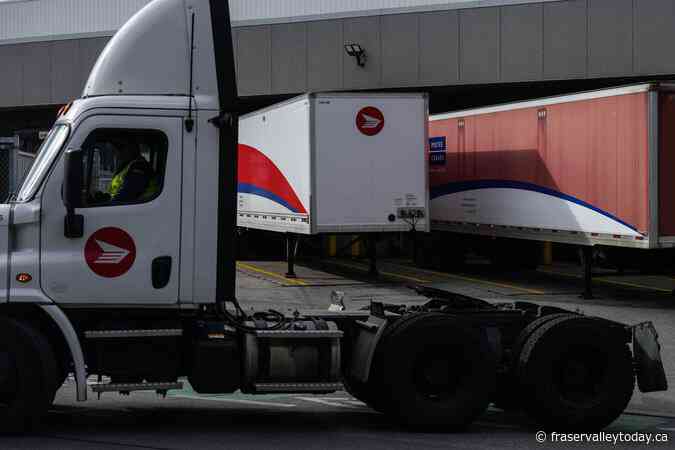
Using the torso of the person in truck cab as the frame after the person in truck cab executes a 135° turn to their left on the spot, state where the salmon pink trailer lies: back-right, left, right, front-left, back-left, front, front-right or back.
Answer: left

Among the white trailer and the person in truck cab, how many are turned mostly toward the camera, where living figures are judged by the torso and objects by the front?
1

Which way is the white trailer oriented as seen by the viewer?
toward the camera

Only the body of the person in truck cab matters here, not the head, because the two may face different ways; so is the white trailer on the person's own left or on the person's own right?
on the person's own right

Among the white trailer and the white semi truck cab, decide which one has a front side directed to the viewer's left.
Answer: the white semi truck cab

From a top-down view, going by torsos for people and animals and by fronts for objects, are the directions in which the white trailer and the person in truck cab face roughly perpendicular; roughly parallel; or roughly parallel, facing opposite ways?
roughly perpendicular

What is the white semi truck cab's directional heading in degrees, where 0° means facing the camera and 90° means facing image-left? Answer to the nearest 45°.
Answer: approximately 90°

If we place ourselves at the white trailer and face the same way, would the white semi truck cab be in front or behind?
in front

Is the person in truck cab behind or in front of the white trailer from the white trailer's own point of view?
in front

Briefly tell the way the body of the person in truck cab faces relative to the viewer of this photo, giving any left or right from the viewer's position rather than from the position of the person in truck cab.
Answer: facing to the left of the viewer

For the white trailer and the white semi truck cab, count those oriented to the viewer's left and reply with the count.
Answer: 1

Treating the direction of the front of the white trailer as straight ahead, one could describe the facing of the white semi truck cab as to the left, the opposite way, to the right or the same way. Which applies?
to the right
